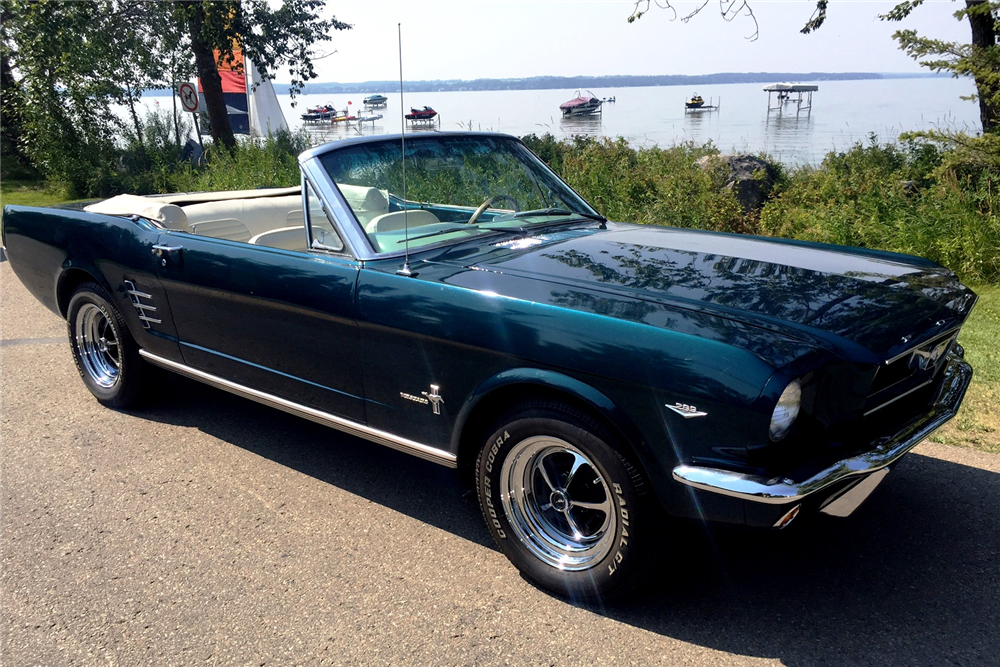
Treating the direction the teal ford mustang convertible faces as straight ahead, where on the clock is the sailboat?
The sailboat is roughly at 7 o'clock from the teal ford mustang convertible.

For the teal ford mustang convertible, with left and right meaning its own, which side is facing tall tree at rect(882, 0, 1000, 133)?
left

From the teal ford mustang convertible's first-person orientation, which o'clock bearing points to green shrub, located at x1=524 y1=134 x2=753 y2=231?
The green shrub is roughly at 8 o'clock from the teal ford mustang convertible.

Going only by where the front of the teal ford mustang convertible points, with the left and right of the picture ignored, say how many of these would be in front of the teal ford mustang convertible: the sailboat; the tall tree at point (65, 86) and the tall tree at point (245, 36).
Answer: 0

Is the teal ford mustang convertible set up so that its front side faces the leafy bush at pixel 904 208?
no

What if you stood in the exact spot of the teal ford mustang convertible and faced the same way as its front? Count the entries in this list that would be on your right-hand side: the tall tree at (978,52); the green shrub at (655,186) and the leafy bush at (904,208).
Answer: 0

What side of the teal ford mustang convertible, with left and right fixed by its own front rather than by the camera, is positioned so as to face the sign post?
back

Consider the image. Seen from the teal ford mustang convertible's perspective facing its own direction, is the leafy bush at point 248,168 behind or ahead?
behind

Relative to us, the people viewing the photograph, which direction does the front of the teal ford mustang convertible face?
facing the viewer and to the right of the viewer

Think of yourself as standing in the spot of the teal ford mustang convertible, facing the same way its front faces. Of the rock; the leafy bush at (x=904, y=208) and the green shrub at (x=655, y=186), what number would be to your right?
0

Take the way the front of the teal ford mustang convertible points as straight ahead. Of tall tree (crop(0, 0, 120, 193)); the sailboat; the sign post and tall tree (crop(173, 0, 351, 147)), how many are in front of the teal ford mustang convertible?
0

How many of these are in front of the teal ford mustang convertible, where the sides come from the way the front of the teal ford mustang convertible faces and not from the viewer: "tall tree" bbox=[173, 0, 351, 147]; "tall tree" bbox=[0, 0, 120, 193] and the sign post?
0

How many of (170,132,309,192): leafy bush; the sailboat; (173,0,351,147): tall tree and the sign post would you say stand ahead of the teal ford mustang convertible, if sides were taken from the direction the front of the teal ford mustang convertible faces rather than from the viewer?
0

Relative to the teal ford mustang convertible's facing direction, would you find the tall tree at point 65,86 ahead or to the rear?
to the rear
